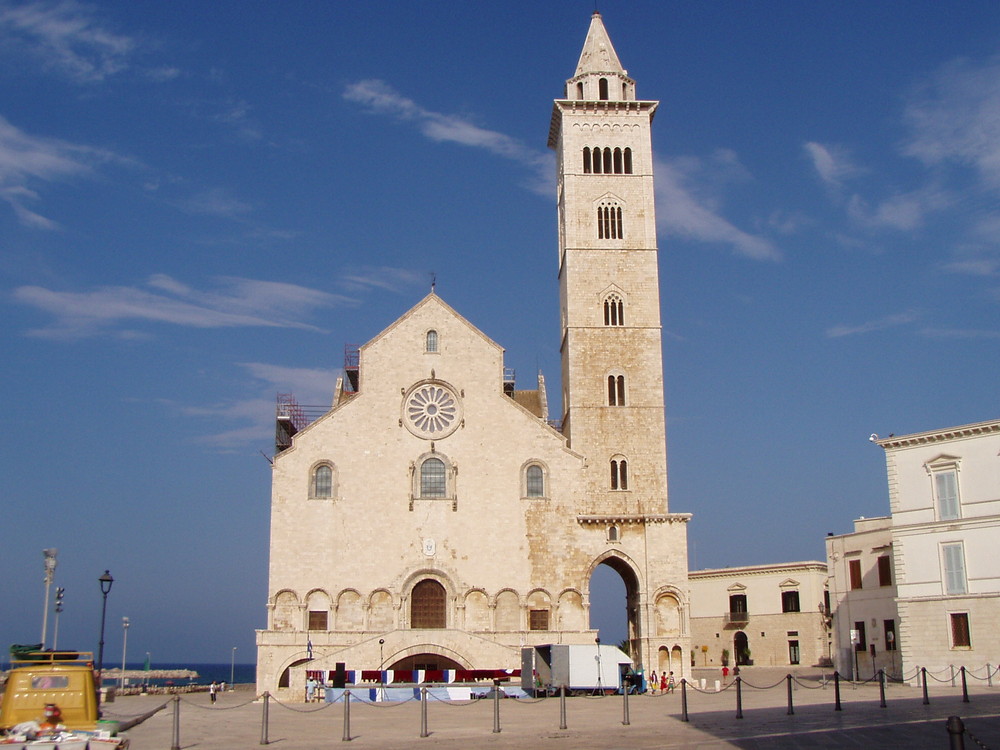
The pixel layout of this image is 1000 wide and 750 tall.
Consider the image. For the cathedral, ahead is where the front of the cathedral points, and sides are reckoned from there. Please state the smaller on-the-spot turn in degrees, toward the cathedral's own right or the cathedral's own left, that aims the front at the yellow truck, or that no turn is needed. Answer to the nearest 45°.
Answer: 0° — it already faces it

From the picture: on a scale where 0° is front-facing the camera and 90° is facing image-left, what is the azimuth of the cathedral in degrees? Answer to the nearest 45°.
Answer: approximately 0°

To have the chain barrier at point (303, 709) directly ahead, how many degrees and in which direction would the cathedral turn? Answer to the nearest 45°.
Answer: approximately 45° to its right

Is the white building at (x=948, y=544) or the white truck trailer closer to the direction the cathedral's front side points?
the white truck trailer

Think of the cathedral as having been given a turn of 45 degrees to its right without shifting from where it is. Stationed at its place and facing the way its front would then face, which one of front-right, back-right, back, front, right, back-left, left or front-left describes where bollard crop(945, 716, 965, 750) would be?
front-left

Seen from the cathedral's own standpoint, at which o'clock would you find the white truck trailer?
The white truck trailer is roughly at 11 o'clock from the cathedral.
